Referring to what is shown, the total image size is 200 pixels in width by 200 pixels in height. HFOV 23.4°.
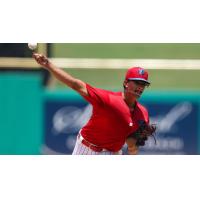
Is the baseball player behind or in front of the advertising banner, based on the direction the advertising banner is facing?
in front

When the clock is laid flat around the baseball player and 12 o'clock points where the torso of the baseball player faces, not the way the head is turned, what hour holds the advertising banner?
The advertising banner is roughly at 8 o'clock from the baseball player.

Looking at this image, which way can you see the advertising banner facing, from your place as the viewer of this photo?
facing the viewer

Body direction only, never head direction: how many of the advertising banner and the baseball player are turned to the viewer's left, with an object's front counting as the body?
0

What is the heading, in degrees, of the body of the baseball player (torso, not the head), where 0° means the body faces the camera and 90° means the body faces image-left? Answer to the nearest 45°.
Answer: approximately 315°
